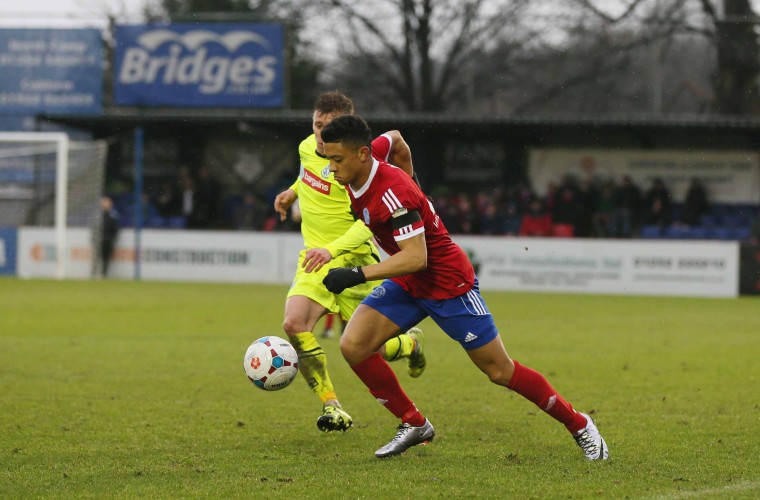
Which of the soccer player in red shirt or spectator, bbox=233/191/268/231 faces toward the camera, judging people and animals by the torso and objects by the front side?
the spectator

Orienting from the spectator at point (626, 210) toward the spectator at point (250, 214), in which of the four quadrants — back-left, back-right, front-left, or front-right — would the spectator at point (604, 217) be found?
front-left

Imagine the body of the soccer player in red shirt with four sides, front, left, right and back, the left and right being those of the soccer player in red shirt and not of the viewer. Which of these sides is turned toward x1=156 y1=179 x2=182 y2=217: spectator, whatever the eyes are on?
right

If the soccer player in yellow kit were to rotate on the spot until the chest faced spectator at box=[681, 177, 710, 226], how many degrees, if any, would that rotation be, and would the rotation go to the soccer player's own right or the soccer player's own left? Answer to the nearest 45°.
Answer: approximately 180°

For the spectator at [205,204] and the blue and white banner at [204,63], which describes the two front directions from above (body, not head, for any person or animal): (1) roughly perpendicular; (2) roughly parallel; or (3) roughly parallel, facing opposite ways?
roughly parallel

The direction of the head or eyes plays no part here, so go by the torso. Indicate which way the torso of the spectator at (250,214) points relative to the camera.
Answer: toward the camera

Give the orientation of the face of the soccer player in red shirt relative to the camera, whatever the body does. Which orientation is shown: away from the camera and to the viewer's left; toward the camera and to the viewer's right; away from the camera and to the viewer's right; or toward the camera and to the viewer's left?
toward the camera and to the viewer's left

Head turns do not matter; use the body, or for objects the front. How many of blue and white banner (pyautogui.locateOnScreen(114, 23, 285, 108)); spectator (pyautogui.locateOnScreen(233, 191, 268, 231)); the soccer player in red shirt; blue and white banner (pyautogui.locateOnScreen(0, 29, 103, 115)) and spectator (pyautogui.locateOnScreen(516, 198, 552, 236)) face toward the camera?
4

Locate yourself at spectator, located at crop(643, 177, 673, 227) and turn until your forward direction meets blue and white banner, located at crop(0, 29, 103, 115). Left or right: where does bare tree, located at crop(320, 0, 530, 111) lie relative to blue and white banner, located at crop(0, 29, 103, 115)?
right

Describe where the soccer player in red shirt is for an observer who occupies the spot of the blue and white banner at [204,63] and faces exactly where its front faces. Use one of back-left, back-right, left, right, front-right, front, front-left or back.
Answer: front

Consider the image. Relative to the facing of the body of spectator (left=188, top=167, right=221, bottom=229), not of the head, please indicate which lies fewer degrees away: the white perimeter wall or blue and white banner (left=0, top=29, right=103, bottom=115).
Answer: the white perimeter wall

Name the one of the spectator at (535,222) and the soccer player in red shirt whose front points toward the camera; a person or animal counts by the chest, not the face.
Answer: the spectator

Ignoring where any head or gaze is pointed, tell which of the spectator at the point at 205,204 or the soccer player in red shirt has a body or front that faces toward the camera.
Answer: the spectator
